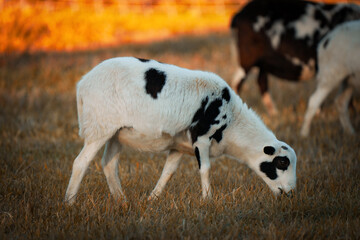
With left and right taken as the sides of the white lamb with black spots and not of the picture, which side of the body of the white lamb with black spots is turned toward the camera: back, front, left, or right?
right

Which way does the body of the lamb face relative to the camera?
to the viewer's right

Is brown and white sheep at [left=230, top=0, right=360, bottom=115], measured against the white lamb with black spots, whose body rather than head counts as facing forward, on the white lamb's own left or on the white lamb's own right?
on the white lamb's own left
